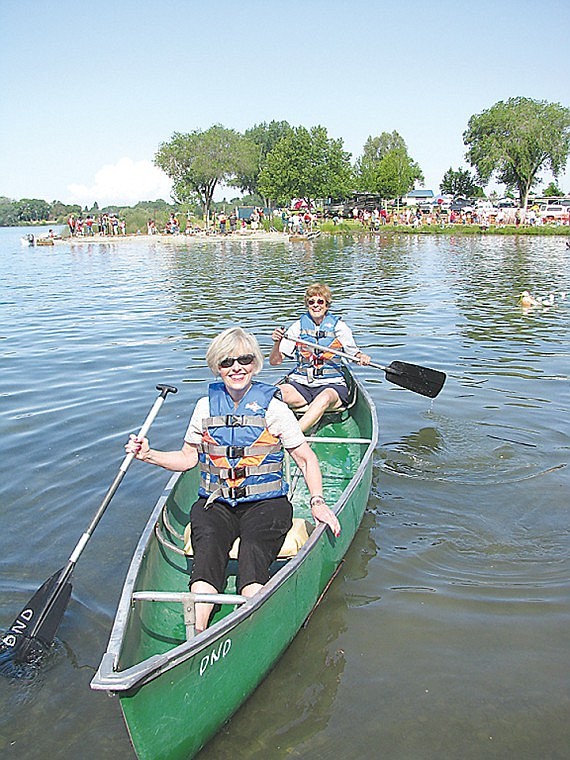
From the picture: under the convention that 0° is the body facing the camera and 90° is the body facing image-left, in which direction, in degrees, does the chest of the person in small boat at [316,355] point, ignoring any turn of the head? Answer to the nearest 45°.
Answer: approximately 0°

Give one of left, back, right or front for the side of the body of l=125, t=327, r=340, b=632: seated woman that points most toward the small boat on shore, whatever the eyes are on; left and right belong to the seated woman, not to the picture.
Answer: back

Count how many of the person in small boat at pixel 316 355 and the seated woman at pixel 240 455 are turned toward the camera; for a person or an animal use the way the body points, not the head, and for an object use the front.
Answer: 2

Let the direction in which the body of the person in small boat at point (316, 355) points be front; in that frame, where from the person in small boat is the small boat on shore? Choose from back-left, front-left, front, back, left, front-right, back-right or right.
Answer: back

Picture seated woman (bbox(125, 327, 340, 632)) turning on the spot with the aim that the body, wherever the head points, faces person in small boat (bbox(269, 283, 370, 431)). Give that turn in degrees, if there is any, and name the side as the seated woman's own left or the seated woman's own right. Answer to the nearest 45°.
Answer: approximately 180°

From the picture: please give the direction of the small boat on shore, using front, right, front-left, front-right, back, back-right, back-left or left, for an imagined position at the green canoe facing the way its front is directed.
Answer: back-right

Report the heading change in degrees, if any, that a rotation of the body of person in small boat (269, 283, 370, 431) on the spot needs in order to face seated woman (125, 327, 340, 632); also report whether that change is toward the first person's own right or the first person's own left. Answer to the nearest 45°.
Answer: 0° — they already face them
